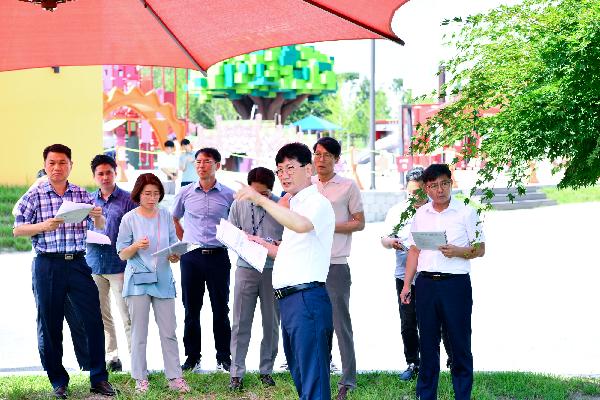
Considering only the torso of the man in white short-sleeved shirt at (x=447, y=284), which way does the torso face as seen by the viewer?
toward the camera

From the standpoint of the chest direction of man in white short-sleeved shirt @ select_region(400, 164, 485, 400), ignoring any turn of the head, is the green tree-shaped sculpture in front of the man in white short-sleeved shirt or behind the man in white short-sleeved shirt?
behind

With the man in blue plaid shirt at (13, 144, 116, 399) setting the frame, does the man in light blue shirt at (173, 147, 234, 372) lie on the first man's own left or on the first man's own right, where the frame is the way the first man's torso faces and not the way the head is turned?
on the first man's own left

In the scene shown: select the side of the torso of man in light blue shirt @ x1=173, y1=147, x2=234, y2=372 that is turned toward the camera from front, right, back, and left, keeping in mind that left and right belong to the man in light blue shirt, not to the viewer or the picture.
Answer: front

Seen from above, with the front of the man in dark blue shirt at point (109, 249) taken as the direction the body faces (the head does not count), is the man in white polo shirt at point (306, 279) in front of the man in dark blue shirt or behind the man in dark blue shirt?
in front
